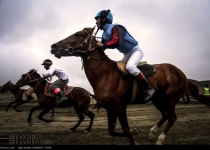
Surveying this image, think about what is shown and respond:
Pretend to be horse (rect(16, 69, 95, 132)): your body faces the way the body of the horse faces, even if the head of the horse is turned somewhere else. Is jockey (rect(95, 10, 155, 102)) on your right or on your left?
on your left

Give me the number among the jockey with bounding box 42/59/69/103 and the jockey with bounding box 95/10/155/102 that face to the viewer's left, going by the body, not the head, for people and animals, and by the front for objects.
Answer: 2

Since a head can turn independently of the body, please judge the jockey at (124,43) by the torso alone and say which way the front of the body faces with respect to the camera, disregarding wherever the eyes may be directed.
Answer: to the viewer's left

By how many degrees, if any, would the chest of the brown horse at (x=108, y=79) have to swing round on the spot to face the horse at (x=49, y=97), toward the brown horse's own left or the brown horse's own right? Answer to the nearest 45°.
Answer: approximately 45° to the brown horse's own right

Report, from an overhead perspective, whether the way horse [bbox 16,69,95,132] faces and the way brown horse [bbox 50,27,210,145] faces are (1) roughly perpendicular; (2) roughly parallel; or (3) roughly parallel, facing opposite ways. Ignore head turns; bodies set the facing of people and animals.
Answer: roughly parallel

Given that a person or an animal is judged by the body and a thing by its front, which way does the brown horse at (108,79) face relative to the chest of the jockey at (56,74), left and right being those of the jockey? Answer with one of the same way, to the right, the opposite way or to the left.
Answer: the same way

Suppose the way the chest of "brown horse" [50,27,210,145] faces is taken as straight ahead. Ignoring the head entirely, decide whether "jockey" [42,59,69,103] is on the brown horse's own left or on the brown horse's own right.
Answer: on the brown horse's own right

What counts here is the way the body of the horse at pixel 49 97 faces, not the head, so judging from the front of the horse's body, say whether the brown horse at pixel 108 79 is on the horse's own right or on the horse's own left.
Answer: on the horse's own left

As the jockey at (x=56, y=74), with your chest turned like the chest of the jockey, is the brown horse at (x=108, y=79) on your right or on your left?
on your left

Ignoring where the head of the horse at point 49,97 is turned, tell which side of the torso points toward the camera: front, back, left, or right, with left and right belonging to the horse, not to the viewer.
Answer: left

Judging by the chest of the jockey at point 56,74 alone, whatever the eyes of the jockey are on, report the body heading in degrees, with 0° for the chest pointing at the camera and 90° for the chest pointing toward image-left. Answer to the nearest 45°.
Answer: approximately 90°

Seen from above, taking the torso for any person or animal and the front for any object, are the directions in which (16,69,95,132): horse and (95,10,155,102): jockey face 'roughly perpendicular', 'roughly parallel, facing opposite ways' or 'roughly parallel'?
roughly parallel

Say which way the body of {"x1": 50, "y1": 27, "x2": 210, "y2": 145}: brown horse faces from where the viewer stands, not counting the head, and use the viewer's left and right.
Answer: facing to the left of the viewer

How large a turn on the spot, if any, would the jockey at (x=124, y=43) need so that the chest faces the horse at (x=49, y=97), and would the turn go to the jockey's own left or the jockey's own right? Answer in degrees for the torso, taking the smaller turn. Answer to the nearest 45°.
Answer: approximately 45° to the jockey's own right

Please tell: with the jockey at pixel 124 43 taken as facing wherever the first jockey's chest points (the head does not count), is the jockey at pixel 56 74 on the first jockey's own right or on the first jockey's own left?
on the first jockey's own right
